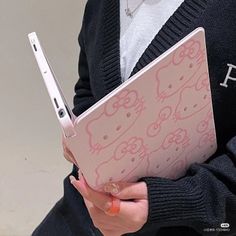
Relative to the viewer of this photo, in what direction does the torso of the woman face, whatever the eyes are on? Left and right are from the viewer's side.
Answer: facing the viewer and to the left of the viewer
